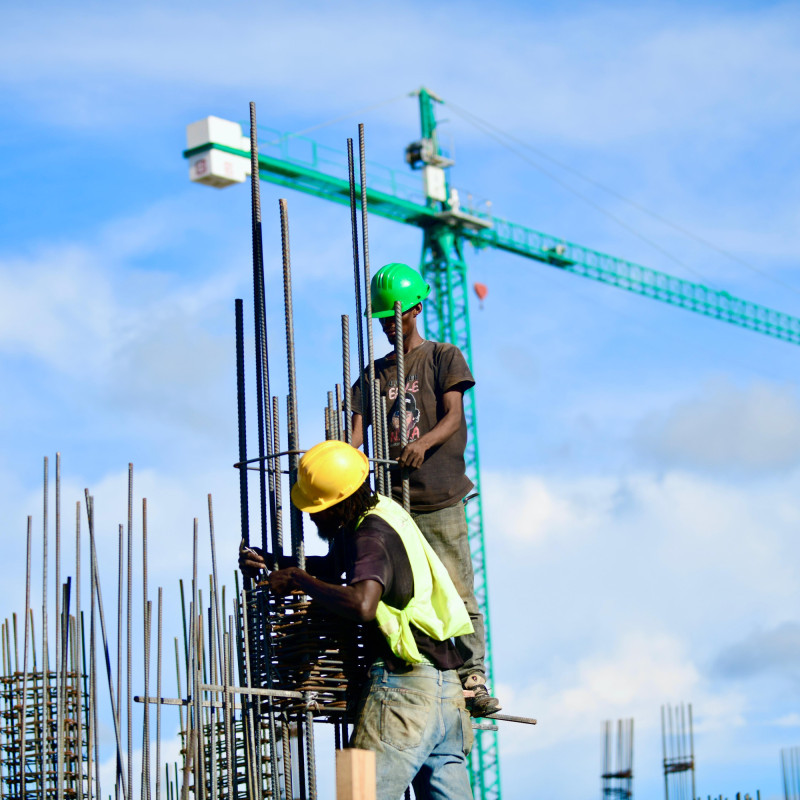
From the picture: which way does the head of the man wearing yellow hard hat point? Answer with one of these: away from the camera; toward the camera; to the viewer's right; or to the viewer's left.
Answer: to the viewer's left

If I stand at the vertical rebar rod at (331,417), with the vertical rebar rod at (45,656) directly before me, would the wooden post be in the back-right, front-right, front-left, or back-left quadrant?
back-left

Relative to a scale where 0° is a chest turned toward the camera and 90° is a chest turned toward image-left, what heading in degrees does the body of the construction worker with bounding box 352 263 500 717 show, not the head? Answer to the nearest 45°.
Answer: approximately 45°

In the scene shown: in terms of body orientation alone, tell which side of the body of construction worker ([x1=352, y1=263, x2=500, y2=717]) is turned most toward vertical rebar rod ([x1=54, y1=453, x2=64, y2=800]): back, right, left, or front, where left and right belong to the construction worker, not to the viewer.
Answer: right
